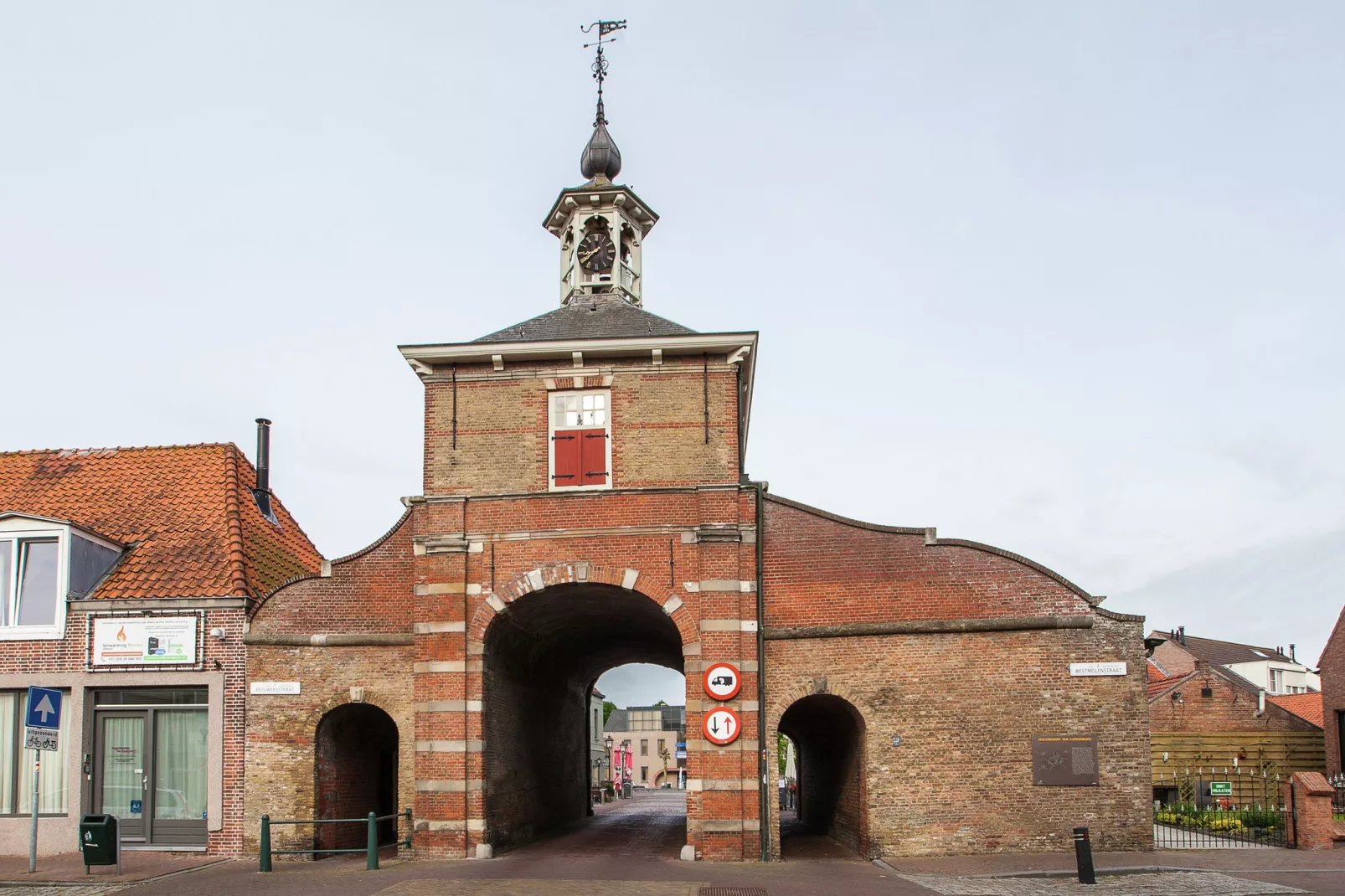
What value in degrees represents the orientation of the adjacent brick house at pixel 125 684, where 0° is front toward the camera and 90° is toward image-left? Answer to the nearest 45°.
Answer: approximately 0°

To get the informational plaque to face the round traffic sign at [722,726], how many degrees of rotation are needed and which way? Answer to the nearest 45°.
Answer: approximately 90° to its right

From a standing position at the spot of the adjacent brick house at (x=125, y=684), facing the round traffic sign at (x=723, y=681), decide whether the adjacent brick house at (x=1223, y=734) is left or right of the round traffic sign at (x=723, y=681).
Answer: left

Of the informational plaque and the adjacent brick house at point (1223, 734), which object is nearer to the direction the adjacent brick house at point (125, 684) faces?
the informational plaque

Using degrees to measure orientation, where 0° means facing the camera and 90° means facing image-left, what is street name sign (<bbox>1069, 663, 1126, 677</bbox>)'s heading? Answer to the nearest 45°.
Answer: approximately 0°

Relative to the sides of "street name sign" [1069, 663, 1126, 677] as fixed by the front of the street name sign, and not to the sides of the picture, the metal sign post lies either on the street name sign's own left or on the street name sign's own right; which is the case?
on the street name sign's own right
